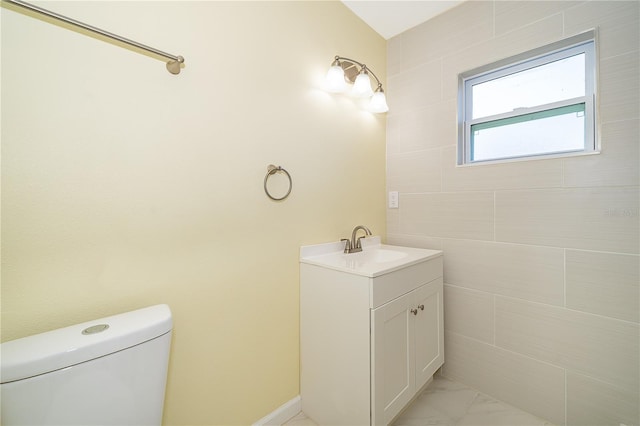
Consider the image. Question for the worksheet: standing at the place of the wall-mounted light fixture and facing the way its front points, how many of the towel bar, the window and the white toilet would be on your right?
2

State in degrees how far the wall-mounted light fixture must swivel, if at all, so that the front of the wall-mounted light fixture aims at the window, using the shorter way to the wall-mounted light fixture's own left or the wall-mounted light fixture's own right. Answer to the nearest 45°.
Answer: approximately 45° to the wall-mounted light fixture's own left

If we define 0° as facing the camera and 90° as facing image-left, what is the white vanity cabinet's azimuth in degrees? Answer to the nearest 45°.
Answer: approximately 315°

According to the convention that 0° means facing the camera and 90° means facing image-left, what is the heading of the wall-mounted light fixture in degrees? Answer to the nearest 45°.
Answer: approximately 315°

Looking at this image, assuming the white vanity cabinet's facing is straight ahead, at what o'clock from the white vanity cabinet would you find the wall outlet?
The wall outlet is roughly at 8 o'clock from the white vanity cabinet.

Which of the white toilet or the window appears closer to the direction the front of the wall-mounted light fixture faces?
the window

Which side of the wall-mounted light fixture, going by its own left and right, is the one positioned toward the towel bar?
right
